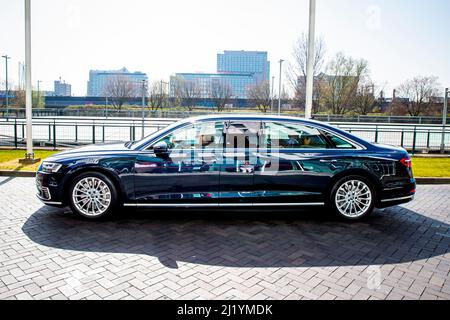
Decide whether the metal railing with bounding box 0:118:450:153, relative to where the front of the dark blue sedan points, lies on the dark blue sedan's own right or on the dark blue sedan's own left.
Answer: on the dark blue sedan's own right

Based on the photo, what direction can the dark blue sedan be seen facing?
to the viewer's left

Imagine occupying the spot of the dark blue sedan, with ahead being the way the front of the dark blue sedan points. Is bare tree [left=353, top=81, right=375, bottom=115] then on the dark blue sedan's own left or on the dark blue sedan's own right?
on the dark blue sedan's own right

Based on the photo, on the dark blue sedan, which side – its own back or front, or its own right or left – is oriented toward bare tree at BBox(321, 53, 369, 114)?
right
